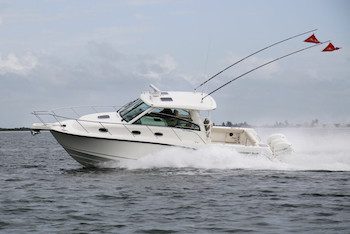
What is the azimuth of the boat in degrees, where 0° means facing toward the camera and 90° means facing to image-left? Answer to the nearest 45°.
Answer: approximately 90°
